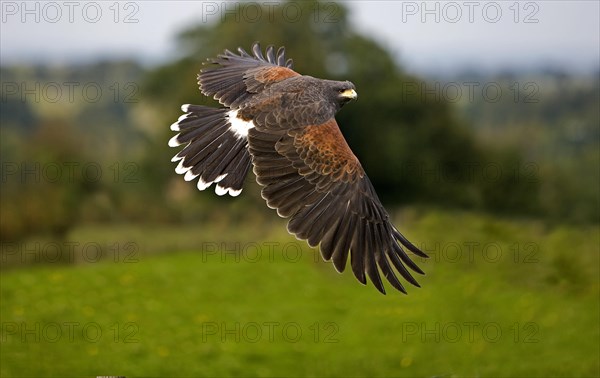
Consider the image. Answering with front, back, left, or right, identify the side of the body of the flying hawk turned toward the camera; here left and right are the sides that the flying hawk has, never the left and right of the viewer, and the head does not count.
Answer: right
